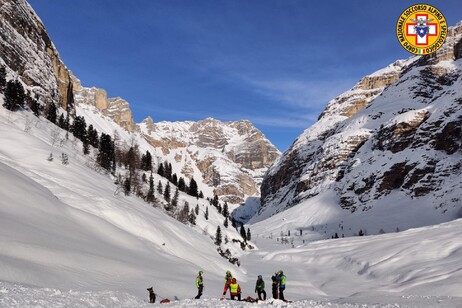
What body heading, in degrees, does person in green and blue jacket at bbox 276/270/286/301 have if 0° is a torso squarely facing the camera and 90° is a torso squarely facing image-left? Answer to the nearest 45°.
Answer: approximately 90°
